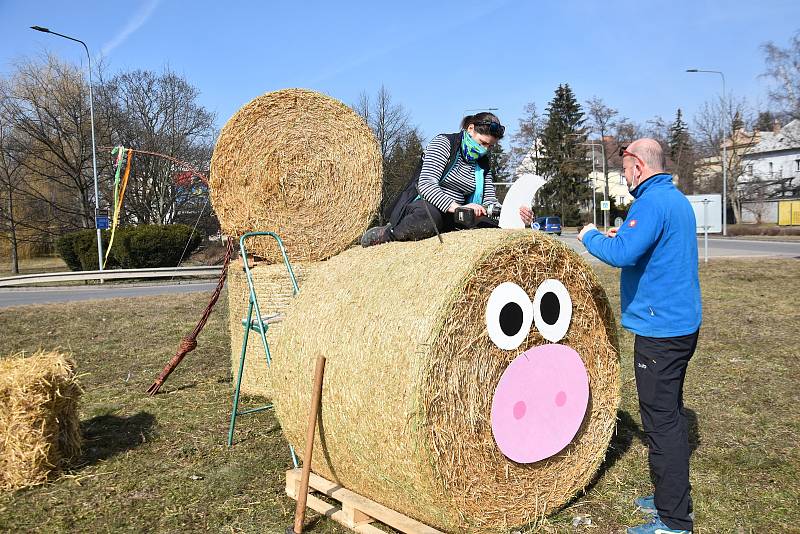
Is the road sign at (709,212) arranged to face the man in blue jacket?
no

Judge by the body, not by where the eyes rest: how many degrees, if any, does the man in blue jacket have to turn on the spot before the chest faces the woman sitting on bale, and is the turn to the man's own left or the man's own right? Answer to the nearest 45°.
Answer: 0° — they already face them

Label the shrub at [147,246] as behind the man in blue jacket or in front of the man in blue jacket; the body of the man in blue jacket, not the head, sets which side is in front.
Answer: in front

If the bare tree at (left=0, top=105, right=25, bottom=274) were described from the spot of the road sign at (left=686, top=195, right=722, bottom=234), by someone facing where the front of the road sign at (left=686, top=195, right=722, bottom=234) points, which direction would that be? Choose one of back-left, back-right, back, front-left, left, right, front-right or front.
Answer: left

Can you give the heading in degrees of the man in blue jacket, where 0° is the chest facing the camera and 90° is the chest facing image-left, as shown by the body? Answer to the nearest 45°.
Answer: approximately 90°

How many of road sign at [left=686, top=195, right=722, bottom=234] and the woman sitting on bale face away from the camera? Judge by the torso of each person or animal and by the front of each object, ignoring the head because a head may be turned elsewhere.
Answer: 1

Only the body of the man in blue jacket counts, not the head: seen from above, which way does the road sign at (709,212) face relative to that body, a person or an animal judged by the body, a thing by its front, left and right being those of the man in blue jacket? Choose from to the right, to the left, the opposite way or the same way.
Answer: to the right

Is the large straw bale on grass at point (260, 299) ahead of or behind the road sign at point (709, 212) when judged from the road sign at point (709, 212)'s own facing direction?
behind

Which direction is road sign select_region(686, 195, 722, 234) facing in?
away from the camera

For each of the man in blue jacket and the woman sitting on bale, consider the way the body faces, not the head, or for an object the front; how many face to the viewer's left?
1

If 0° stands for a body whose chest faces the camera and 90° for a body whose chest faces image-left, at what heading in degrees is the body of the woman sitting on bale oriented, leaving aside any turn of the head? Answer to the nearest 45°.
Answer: approximately 315°

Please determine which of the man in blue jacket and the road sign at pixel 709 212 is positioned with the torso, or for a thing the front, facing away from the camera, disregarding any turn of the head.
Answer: the road sign

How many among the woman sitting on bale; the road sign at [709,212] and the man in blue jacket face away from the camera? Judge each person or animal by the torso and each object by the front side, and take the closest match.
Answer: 1
